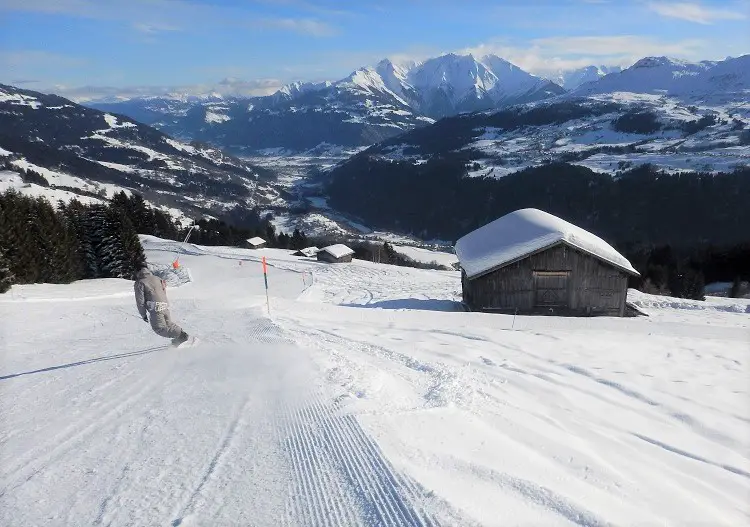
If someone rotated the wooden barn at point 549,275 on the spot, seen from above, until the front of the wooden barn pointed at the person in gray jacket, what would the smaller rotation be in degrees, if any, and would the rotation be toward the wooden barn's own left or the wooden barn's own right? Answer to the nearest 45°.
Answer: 0° — it already faces them

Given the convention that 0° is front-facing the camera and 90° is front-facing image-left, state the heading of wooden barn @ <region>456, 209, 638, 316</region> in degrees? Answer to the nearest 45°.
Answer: approximately 0°

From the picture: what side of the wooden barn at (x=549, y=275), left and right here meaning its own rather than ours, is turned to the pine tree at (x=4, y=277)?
right

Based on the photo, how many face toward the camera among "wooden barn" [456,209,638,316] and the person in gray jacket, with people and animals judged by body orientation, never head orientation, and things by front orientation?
1

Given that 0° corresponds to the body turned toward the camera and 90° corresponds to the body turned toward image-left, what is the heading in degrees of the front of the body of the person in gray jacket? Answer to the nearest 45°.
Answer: approximately 135°
